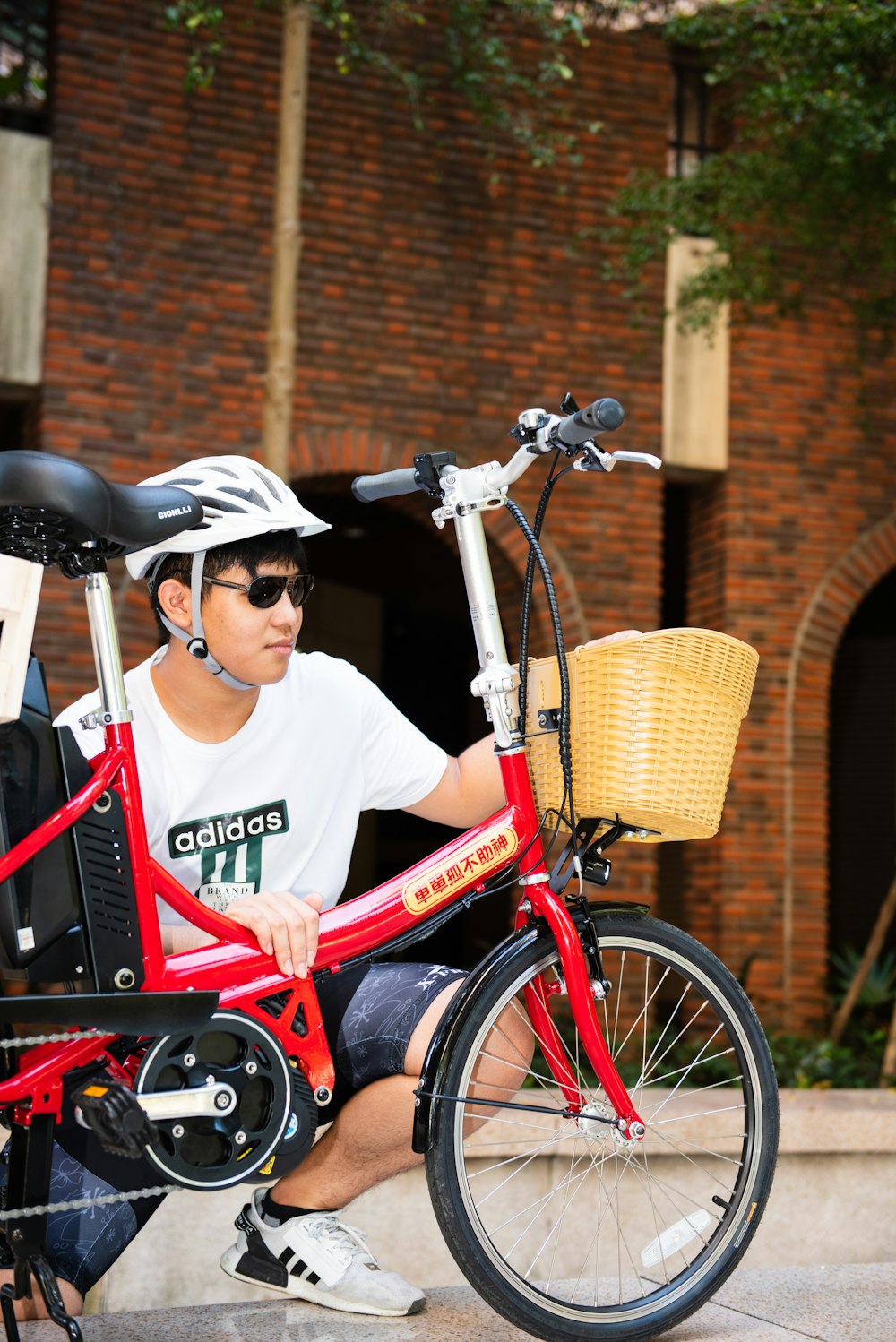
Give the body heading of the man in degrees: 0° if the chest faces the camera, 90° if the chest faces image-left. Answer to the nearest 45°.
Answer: approximately 315°

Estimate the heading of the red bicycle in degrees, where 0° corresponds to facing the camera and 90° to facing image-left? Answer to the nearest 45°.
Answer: approximately 270°
